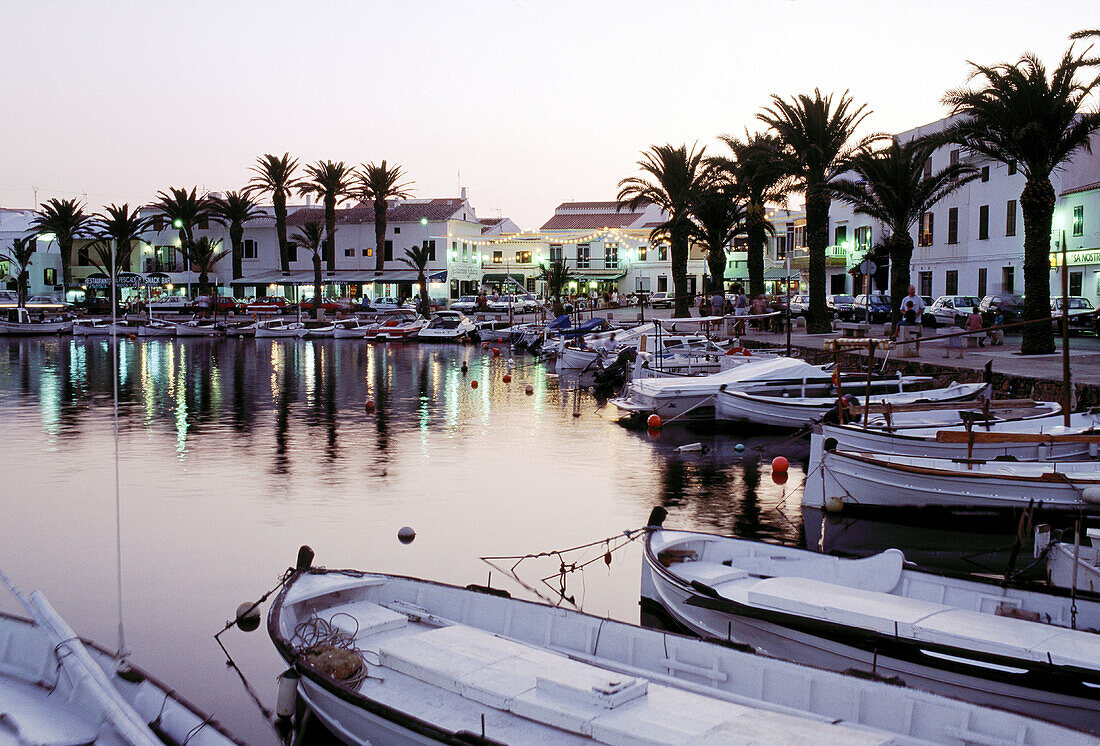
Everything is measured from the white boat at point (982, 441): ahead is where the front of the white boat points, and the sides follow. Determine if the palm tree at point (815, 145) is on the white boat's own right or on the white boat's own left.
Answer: on the white boat's own right

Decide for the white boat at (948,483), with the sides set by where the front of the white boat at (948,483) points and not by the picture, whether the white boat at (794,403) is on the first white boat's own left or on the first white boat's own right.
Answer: on the first white boat's own right

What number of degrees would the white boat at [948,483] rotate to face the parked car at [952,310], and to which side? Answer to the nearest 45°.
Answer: approximately 90° to its right

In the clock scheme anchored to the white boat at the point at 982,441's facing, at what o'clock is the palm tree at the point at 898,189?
The palm tree is roughly at 3 o'clock from the white boat.

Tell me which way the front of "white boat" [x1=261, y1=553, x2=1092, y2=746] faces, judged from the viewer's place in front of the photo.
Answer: facing away from the viewer and to the left of the viewer

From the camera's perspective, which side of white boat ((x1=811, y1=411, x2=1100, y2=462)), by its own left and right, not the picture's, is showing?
left

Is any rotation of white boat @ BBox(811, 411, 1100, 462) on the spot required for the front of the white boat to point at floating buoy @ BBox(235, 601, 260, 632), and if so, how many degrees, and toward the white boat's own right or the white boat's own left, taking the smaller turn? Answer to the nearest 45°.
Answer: approximately 45° to the white boat's own left

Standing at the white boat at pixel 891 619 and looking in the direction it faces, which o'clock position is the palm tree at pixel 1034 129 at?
The palm tree is roughly at 2 o'clock from the white boat.

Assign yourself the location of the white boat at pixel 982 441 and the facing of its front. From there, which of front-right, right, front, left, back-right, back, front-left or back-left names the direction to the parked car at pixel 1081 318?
right

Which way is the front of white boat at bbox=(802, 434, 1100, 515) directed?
to the viewer's left

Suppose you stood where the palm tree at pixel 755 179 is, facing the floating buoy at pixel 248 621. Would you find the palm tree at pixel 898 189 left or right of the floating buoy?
left

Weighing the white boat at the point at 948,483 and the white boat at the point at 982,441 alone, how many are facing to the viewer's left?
2

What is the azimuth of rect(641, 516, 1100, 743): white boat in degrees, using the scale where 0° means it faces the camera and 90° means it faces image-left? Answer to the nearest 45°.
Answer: approximately 135°
